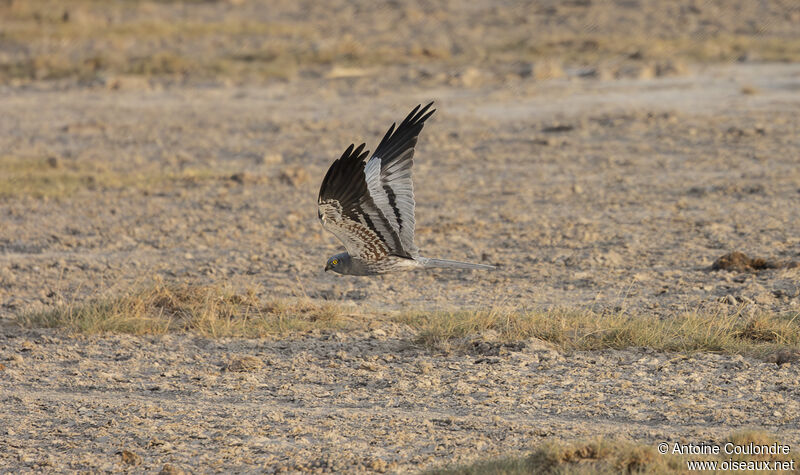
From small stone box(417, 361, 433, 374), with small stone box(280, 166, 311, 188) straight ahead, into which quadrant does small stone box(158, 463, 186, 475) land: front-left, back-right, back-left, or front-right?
back-left

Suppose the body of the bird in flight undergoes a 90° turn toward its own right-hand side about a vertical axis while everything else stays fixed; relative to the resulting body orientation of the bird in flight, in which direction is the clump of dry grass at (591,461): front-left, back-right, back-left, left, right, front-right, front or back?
back-right

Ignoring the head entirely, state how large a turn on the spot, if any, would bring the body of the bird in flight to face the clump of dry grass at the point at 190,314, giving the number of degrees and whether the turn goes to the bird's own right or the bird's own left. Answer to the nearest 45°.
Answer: approximately 45° to the bird's own right

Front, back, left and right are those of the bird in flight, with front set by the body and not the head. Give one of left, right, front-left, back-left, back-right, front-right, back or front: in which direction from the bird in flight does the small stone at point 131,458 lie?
front-left

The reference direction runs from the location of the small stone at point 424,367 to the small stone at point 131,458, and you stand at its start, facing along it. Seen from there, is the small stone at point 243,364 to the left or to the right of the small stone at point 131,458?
right

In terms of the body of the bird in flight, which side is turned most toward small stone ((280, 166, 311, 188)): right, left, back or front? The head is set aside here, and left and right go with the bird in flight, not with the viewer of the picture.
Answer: right

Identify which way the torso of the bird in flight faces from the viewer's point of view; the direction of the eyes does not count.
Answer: to the viewer's left
